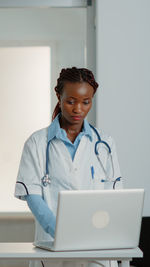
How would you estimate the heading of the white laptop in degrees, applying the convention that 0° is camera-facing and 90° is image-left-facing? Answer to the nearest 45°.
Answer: approximately 135°

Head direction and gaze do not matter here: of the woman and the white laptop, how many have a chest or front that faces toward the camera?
1

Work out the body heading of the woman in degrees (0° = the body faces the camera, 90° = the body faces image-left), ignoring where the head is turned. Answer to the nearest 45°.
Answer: approximately 0°
